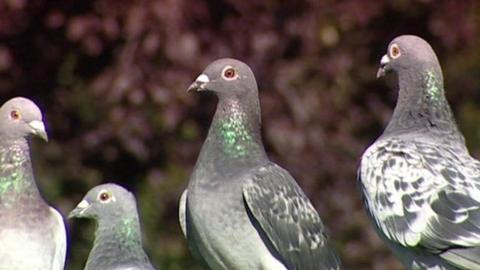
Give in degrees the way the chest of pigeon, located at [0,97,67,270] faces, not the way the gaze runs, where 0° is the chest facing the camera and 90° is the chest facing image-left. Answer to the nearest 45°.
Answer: approximately 315°

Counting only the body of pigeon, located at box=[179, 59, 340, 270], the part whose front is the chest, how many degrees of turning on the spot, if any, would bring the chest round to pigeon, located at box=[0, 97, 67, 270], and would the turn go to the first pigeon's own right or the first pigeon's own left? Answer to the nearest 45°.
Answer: approximately 45° to the first pigeon's own right

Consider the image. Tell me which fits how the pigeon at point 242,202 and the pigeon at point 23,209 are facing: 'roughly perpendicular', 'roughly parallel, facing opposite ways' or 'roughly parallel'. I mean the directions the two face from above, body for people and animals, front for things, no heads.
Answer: roughly perpendicular

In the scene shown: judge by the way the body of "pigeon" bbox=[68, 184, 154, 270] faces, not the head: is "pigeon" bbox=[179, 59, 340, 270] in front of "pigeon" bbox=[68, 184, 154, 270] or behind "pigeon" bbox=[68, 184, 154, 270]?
behind

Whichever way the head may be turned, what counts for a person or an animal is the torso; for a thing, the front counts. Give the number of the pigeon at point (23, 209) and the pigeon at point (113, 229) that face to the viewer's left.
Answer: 1

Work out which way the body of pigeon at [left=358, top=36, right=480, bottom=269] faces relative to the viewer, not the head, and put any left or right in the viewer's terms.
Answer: facing away from the viewer and to the left of the viewer

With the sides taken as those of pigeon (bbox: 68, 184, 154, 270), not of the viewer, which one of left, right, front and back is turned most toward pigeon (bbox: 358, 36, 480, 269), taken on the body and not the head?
back

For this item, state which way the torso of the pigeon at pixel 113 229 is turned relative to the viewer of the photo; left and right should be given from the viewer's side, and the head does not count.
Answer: facing to the left of the viewer

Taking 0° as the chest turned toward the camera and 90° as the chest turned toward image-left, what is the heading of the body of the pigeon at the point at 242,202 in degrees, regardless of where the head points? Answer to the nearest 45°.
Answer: approximately 45°

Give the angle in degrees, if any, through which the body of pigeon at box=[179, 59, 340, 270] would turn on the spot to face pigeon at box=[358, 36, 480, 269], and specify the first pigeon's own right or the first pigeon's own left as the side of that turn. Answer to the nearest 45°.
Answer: approximately 135° to the first pigeon's own left

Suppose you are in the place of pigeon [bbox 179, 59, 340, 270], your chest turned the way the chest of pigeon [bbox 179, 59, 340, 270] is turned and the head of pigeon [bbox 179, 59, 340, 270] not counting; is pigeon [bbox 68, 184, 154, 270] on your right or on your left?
on your right
